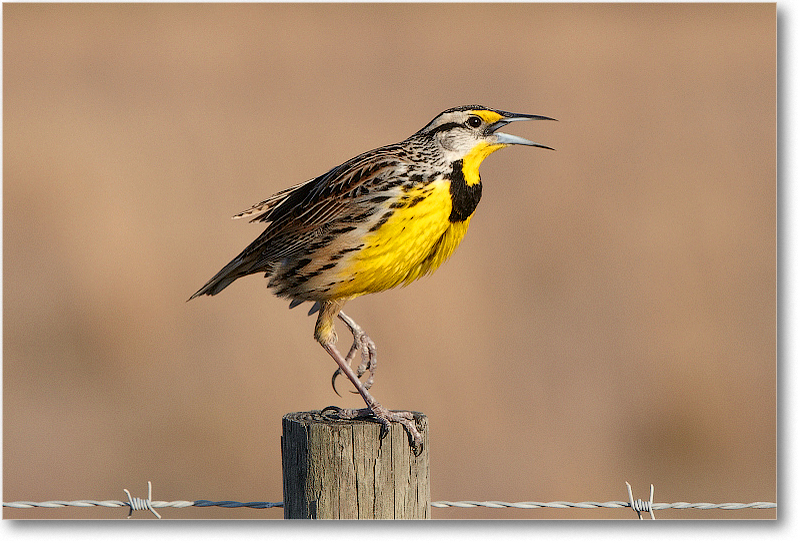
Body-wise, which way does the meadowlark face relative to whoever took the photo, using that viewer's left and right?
facing to the right of the viewer
